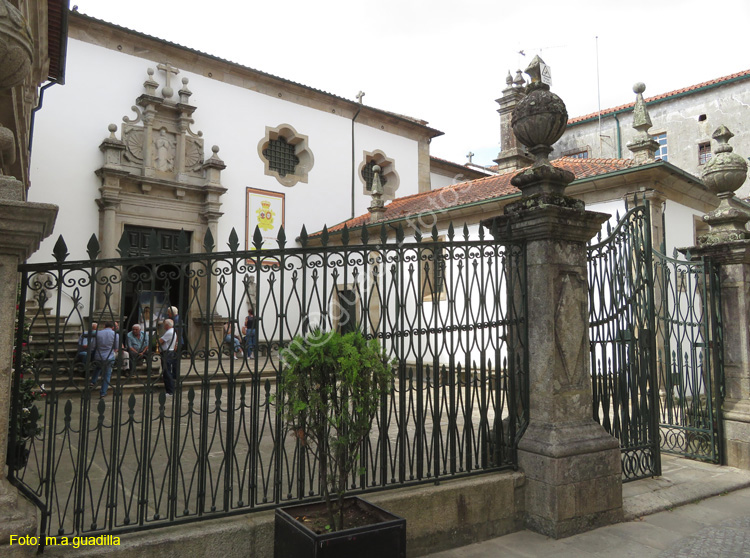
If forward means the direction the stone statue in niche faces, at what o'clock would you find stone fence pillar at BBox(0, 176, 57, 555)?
The stone fence pillar is roughly at 12 o'clock from the stone statue in niche.

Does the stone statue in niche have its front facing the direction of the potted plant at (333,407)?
yes

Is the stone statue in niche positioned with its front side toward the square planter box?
yes

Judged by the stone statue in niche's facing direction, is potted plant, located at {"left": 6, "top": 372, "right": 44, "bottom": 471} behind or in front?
in front

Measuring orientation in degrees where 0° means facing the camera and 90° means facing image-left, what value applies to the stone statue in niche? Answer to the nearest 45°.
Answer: approximately 0°

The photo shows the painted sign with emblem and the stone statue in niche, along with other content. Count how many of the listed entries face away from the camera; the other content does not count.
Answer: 0

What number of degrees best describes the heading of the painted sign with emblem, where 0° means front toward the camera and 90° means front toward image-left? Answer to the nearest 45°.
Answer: approximately 315°

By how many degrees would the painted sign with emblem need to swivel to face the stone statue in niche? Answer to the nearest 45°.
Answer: approximately 90° to its right

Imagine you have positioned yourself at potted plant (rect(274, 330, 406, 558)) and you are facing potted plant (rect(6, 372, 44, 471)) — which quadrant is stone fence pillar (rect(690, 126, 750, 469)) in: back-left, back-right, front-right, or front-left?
back-right

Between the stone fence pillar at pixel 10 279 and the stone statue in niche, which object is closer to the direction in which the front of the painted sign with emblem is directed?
the stone fence pillar
